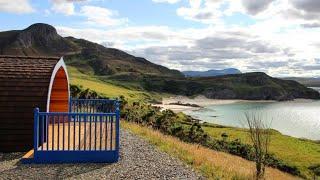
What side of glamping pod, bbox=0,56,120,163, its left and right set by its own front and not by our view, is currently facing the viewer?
right
